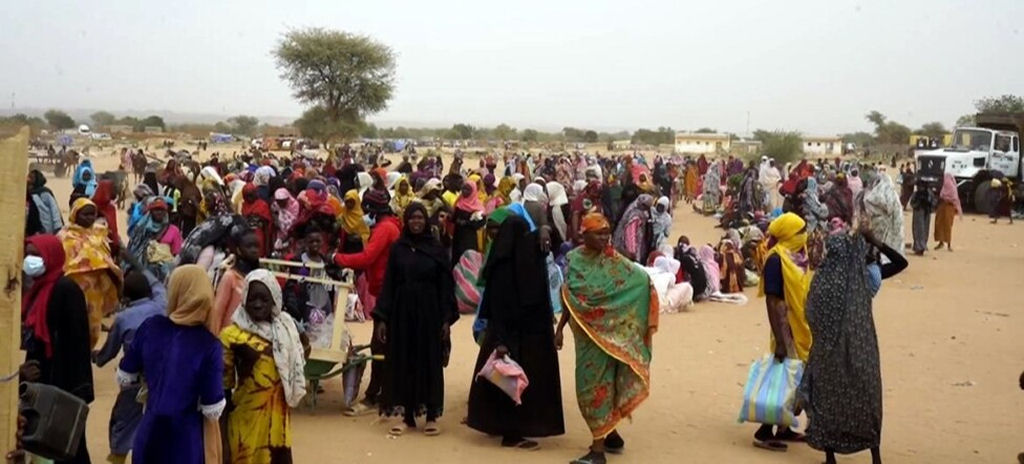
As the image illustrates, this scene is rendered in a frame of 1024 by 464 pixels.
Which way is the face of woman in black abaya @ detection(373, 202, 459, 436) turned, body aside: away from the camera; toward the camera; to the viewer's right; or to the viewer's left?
toward the camera

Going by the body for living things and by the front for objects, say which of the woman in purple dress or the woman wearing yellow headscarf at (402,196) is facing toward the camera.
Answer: the woman wearing yellow headscarf

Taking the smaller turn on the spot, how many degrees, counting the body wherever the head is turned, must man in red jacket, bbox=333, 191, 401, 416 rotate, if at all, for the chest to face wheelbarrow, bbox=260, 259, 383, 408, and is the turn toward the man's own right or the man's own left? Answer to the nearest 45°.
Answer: approximately 45° to the man's own left

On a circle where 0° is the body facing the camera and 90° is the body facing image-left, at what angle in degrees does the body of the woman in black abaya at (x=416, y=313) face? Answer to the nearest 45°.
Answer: approximately 0°

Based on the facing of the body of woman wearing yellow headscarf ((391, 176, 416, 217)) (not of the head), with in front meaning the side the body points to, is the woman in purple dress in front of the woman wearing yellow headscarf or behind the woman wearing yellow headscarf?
in front

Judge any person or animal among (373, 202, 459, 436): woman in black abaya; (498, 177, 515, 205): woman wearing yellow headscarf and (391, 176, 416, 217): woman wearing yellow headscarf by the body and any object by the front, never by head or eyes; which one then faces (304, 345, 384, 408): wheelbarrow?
(391, 176, 416, 217): woman wearing yellow headscarf

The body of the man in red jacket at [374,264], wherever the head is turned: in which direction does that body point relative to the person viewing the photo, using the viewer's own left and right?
facing to the left of the viewer

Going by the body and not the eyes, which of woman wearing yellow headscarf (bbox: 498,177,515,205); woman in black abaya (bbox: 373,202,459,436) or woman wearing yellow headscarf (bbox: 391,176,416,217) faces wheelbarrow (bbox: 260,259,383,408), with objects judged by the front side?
woman wearing yellow headscarf (bbox: 391,176,416,217)

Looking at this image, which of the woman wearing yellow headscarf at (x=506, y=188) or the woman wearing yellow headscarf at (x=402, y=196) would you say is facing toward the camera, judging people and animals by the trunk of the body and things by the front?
the woman wearing yellow headscarf at (x=402, y=196)

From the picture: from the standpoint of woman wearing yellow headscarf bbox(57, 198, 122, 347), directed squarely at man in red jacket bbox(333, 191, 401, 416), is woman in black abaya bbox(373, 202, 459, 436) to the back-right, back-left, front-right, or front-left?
front-right
